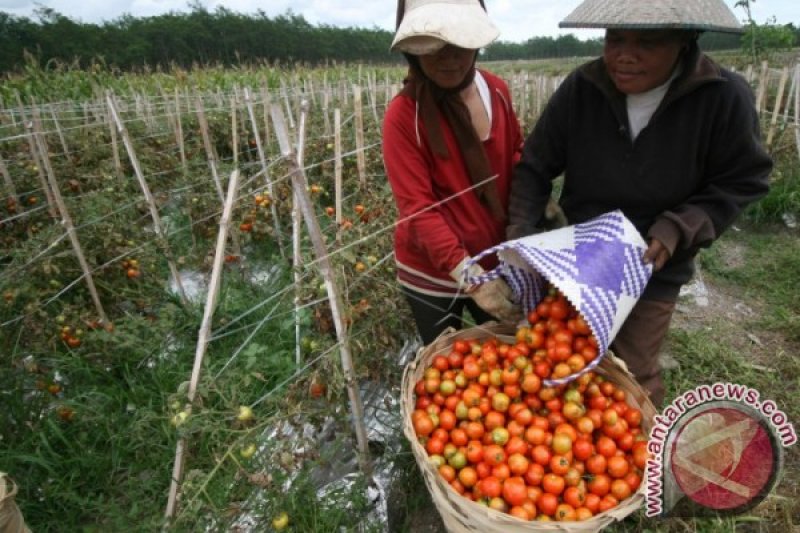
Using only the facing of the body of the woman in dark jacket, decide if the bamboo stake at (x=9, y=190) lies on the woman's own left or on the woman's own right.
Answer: on the woman's own right

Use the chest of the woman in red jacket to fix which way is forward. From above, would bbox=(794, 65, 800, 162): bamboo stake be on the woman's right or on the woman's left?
on the woman's left

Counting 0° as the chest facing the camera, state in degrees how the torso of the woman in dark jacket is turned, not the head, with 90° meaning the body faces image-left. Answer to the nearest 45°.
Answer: approximately 45°

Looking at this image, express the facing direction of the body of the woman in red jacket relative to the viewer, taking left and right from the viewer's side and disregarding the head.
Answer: facing the viewer and to the right of the viewer

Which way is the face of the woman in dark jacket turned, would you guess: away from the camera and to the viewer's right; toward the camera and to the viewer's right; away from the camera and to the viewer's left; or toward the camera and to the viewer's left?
toward the camera and to the viewer's left

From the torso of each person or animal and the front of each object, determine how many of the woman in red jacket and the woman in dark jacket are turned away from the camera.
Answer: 0
